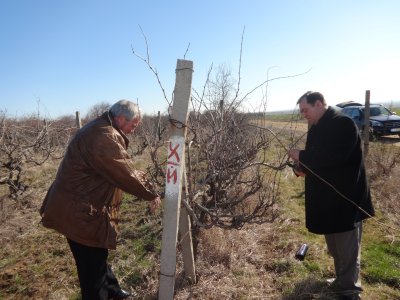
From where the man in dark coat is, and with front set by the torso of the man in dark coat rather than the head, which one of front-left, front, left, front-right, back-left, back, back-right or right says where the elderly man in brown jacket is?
front-left

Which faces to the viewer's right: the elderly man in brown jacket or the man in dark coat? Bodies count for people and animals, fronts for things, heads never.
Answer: the elderly man in brown jacket

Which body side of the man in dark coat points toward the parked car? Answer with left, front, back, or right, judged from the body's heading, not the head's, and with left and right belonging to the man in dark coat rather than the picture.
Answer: right

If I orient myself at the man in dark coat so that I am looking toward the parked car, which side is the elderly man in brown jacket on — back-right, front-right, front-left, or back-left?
back-left

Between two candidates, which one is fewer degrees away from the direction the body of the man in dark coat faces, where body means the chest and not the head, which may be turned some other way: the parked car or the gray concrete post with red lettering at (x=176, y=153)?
the gray concrete post with red lettering

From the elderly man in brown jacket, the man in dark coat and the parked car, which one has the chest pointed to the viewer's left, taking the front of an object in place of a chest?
the man in dark coat

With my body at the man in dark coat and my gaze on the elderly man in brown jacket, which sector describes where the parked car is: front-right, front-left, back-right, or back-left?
back-right

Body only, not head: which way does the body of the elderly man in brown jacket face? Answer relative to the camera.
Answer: to the viewer's right

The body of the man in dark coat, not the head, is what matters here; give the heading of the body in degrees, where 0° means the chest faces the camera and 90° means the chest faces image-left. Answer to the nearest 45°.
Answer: approximately 90°

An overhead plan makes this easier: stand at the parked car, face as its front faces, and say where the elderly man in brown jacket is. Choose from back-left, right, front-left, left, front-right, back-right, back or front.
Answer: front-right

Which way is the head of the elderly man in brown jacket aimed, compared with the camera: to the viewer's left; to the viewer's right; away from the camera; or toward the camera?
to the viewer's right

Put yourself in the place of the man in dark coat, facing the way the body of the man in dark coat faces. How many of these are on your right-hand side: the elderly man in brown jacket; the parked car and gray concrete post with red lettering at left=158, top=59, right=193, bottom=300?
1
